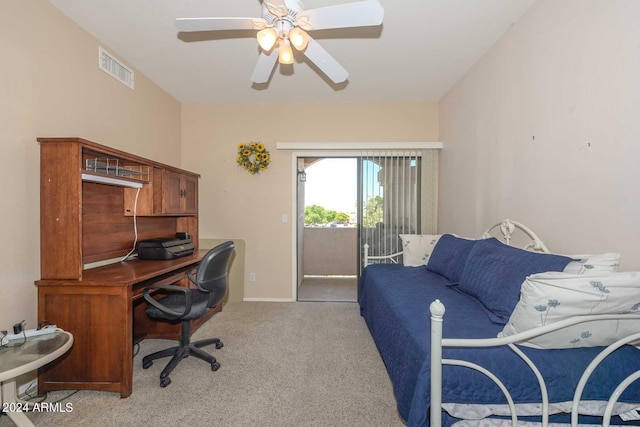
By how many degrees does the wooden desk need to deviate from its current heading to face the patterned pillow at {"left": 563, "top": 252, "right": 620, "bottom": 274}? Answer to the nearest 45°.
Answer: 0° — it already faces it

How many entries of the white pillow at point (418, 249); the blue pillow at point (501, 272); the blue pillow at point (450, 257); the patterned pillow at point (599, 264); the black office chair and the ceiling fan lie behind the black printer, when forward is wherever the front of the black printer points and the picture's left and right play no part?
0

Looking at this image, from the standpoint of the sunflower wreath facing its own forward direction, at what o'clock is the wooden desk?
The wooden desk is roughly at 1 o'clock from the sunflower wreath.

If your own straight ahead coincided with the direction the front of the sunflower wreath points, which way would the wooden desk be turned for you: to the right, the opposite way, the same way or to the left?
to the left

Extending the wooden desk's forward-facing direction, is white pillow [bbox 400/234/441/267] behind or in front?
in front

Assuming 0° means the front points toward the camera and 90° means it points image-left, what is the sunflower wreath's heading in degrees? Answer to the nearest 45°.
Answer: approximately 0°

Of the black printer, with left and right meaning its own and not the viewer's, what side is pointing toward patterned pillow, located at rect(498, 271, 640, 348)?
front

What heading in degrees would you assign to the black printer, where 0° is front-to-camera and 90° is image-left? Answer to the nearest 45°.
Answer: approximately 315°

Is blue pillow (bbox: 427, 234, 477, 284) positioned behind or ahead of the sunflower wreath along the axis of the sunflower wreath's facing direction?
ahead

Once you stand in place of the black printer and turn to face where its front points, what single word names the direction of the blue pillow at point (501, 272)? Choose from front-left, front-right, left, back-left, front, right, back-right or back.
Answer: front

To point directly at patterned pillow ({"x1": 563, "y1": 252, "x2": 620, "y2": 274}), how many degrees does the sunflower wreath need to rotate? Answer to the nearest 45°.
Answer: approximately 45° to its left

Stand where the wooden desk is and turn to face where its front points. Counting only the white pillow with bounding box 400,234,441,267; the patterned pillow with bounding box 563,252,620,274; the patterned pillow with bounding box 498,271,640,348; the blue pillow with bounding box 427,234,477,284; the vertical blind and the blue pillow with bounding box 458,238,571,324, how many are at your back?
0

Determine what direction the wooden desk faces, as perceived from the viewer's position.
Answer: facing the viewer and to the right of the viewer

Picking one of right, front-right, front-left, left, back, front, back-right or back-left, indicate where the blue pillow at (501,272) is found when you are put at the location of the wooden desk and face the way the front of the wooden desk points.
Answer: front

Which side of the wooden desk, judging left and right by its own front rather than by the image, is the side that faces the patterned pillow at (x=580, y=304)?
front

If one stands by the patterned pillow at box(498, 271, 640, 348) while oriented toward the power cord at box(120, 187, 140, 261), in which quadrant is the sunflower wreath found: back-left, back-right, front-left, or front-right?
front-right

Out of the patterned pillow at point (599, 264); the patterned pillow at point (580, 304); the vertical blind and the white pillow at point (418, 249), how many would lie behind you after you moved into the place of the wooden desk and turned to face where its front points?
0
